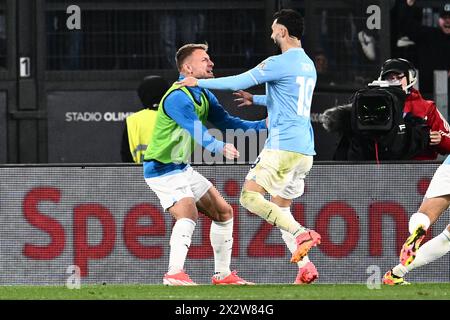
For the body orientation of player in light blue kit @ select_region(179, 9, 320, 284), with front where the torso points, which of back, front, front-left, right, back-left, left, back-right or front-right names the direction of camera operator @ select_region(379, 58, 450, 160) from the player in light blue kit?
right

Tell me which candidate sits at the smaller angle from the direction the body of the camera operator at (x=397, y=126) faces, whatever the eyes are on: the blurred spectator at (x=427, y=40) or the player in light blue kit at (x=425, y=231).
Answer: the player in light blue kit

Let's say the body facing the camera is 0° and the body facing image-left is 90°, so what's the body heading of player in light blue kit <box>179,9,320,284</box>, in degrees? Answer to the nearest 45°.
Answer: approximately 135°

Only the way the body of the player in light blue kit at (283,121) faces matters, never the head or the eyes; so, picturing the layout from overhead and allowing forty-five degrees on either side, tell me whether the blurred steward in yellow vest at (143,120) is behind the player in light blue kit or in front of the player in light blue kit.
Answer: in front

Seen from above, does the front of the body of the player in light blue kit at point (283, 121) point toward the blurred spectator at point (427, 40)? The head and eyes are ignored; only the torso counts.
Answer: no

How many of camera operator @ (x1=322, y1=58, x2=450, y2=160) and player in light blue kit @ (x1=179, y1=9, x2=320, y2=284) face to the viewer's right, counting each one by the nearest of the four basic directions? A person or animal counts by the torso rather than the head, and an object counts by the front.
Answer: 0

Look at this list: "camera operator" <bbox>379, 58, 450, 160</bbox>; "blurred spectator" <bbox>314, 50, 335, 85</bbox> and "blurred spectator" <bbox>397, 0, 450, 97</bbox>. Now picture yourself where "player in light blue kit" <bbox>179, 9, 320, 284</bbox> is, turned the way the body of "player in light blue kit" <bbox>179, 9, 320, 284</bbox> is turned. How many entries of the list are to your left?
0

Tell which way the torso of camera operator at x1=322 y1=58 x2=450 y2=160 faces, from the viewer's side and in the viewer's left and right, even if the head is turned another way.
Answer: facing the viewer and to the left of the viewer

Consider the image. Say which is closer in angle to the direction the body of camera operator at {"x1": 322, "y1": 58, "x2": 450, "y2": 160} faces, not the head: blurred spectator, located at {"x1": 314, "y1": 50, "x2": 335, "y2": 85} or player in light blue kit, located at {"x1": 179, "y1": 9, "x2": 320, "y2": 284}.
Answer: the player in light blue kit

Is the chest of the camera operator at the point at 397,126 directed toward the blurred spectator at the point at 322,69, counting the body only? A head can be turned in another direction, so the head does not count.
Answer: no

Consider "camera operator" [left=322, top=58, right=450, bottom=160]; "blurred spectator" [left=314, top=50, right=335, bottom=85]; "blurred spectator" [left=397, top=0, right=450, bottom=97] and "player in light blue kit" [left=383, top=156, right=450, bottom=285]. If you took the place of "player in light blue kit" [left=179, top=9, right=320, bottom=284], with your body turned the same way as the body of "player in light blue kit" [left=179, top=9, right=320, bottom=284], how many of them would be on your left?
0

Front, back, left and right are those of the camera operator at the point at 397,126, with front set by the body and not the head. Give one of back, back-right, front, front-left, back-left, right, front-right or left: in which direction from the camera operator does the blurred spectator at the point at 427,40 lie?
back-right

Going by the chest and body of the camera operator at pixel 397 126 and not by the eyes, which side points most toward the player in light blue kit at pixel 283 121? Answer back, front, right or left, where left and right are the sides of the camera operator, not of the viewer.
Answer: front

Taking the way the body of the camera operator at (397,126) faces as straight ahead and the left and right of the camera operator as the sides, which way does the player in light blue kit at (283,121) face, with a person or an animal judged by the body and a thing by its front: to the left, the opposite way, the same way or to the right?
to the right

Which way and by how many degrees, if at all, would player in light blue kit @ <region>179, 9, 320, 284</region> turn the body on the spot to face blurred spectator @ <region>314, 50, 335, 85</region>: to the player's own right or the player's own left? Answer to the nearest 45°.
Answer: approximately 45° to the player's own right
